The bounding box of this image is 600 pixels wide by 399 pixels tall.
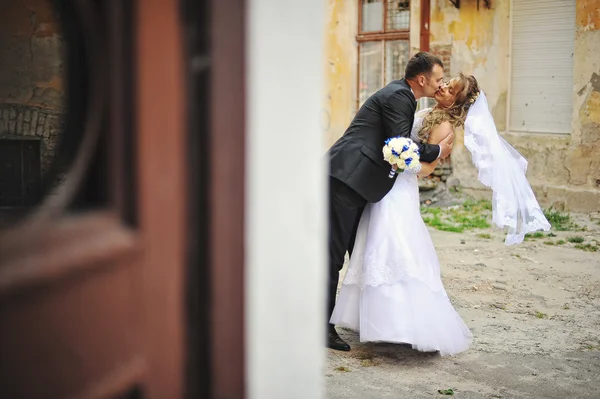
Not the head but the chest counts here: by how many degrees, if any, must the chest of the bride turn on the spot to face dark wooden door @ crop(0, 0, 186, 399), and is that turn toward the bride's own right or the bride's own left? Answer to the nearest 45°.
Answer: approximately 90° to the bride's own left

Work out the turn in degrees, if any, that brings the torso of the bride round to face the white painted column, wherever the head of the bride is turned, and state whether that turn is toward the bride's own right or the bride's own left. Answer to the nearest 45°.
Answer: approximately 90° to the bride's own left

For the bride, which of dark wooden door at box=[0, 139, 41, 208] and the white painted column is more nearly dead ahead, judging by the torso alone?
the dark wooden door

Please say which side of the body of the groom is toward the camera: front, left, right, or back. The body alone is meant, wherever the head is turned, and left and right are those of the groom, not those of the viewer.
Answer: right

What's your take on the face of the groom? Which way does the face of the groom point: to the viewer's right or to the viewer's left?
to the viewer's right

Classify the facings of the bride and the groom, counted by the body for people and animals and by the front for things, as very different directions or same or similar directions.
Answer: very different directions

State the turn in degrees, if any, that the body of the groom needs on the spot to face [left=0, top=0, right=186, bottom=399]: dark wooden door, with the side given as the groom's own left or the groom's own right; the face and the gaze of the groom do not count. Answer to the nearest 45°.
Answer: approximately 90° to the groom's own right

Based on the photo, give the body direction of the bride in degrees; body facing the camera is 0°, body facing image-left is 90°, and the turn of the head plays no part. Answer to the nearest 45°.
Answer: approximately 90°

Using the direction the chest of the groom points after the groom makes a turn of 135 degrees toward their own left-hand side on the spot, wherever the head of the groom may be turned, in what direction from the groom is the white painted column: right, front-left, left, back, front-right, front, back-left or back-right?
back-left
